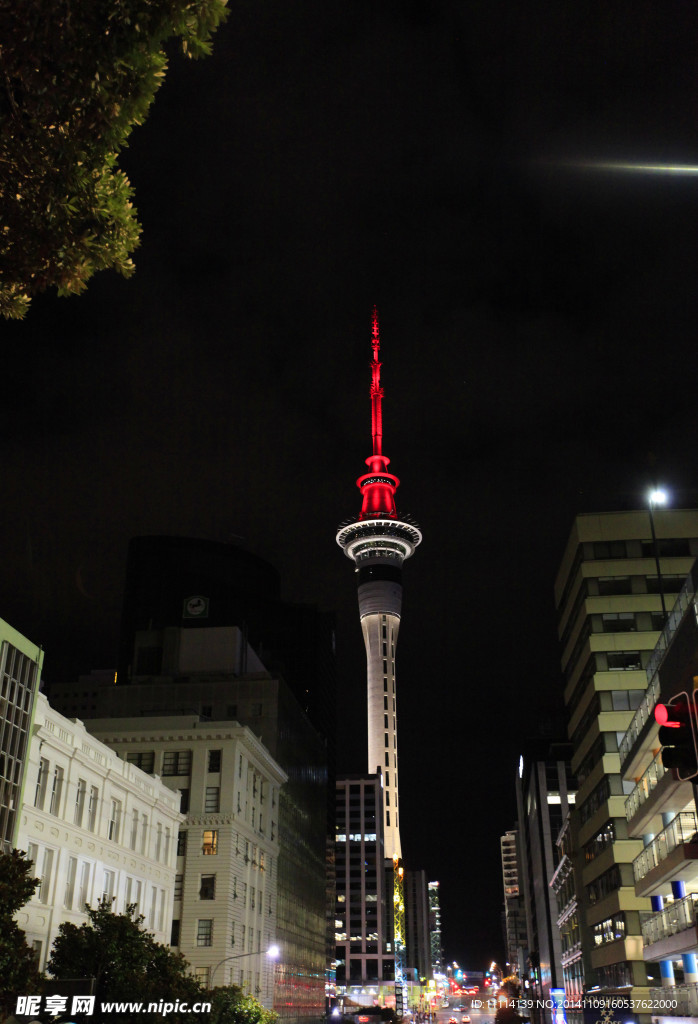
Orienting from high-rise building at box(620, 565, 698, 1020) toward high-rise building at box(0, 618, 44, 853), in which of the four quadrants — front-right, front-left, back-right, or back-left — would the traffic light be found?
front-left

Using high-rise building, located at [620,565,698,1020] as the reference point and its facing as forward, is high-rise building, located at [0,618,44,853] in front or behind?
in front

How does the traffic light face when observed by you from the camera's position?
facing the viewer and to the left of the viewer

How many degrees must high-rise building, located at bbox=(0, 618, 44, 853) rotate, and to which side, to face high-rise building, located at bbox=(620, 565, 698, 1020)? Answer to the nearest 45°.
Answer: approximately 45° to its left

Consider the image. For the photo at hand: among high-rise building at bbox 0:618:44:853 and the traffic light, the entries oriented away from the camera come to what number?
0

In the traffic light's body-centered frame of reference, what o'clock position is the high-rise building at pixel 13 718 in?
The high-rise building is roughly at 3 o'clock from the traffic light.

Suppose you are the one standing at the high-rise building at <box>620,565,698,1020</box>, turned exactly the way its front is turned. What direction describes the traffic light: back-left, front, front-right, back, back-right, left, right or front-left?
front-left

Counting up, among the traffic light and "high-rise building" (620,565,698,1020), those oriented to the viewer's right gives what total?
0

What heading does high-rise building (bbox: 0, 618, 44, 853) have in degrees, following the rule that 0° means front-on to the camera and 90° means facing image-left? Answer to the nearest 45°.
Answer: approximately 315°

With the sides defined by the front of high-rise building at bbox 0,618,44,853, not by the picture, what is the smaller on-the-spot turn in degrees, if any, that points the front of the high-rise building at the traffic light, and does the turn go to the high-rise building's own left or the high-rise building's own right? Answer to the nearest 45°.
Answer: approximately 45° to the high-rise building's own right

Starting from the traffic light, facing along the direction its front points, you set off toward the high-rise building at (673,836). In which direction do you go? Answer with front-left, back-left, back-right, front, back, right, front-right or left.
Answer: back-right
